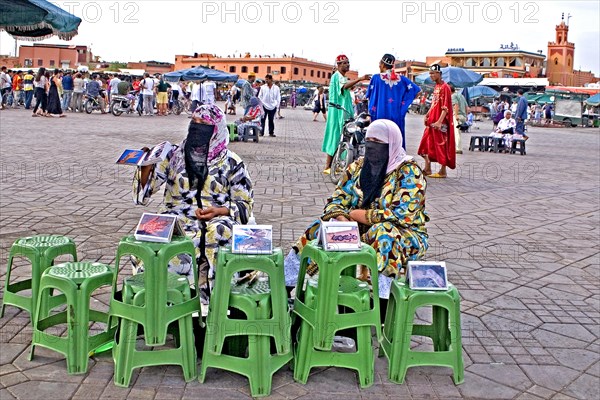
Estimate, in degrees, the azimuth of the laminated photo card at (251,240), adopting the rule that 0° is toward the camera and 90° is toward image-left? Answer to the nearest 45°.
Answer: approximately 0°

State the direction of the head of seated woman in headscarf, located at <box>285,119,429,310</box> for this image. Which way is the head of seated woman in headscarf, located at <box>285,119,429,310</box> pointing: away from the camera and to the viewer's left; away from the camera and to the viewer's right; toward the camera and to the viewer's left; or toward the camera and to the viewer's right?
toward the camera and to the viewer's left

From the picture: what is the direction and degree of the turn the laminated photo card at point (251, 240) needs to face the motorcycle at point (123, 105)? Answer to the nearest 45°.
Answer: approximately 180°

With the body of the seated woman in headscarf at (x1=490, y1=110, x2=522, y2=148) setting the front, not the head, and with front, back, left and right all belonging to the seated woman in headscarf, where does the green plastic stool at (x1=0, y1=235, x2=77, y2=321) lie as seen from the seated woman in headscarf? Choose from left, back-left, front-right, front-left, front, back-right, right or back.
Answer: front

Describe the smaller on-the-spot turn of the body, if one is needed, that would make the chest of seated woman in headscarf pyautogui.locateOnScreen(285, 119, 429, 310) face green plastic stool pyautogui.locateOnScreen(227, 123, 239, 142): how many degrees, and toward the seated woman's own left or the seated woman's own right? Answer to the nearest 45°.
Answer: approximately 135° to the seated woman's own right

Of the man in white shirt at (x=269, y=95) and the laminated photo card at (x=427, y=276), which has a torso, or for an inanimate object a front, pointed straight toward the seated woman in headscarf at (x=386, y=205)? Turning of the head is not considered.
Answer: the man in white shirt

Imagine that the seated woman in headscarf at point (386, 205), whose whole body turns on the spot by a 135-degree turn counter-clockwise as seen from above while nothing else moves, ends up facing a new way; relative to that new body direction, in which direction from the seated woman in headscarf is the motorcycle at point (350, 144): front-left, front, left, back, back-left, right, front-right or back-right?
left

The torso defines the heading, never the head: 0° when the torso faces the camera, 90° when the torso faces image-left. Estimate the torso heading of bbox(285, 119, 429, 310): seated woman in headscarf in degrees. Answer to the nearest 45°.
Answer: approximately 45°

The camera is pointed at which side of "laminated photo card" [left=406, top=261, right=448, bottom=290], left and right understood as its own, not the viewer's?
front

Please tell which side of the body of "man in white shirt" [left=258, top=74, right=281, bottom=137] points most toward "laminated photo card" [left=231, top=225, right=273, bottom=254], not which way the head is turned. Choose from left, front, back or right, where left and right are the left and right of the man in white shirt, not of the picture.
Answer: front

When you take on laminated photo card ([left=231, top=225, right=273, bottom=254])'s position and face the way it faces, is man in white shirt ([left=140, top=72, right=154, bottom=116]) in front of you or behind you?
behind

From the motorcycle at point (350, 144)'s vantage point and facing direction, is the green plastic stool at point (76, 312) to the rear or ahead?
ahead

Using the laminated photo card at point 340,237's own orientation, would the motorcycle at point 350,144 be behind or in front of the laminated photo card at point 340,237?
behind

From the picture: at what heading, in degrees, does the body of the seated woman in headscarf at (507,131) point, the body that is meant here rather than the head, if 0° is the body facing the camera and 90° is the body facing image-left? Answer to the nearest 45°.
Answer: approximately 0°
